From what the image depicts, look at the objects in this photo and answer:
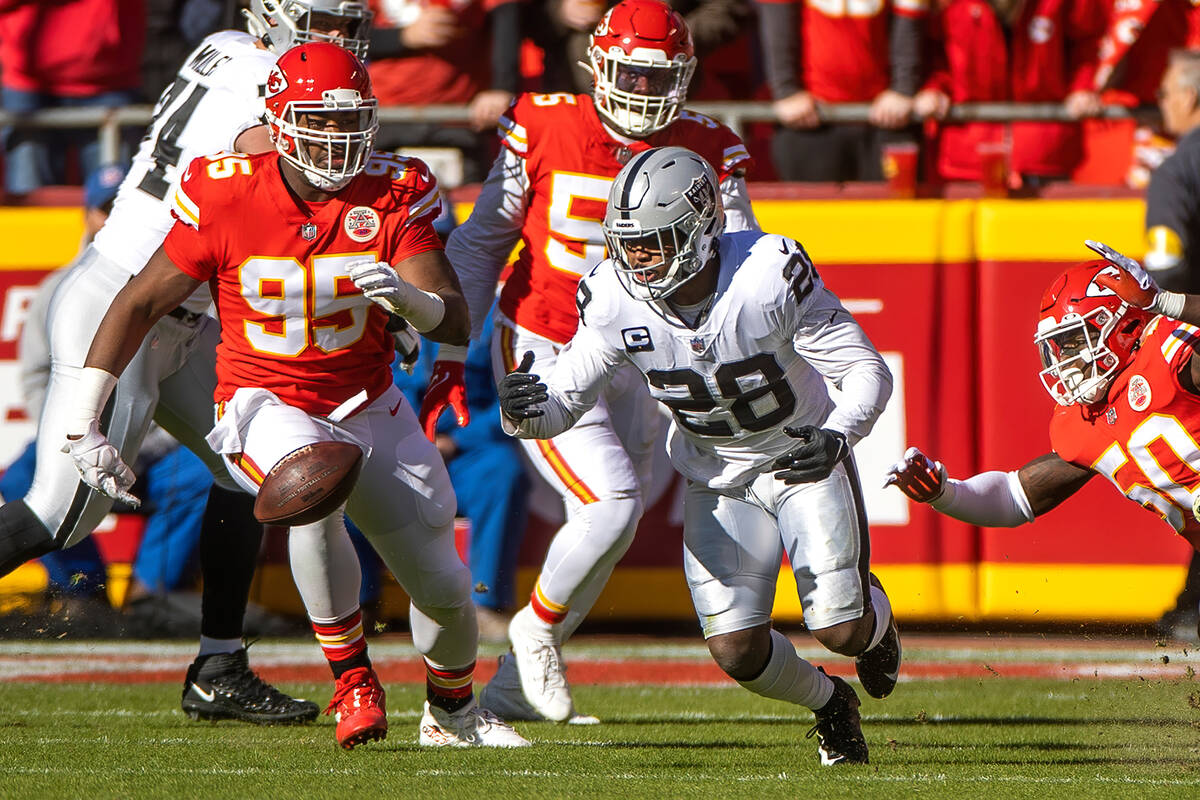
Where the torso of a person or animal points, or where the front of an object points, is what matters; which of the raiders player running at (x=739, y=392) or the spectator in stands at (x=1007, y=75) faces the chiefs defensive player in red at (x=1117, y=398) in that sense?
the spectator in stands

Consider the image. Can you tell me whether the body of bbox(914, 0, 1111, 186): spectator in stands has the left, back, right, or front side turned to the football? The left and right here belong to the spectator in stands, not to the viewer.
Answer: front

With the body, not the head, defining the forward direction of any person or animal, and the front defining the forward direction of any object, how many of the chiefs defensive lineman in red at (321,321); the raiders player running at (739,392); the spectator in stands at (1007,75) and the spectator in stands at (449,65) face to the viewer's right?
0

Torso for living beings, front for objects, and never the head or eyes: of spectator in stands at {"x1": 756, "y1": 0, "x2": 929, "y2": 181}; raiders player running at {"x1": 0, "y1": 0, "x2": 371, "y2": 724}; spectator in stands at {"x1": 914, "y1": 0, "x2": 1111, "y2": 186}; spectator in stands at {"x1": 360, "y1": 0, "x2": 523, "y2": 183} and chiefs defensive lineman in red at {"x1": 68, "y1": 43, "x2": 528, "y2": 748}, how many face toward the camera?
4

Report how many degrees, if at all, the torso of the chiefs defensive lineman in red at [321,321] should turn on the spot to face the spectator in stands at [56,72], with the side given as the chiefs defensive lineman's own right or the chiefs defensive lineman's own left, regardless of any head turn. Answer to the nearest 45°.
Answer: approximately 180°

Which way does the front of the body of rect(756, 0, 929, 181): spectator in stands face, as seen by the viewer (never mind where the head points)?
toward the camera

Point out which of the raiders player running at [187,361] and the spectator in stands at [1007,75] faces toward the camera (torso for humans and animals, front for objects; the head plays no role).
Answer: the spectator in stands

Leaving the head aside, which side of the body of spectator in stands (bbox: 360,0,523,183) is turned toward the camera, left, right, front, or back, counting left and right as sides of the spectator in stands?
front

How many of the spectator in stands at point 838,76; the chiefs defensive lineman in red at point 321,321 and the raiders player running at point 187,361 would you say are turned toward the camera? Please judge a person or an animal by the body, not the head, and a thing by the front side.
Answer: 2

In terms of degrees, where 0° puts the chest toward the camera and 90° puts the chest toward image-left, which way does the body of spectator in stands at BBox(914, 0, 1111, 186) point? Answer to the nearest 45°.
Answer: approximately 0°

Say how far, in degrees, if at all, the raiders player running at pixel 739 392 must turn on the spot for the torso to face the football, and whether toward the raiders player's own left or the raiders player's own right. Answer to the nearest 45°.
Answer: approximately 45° to the raiders player's own right

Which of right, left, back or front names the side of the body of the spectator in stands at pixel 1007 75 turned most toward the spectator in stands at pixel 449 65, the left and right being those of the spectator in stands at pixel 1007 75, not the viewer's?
right

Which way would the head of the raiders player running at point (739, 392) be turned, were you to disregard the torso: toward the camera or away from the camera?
toward the camera

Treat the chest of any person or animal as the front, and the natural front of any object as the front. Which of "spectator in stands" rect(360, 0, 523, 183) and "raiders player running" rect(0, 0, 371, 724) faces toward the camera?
the spectator in stands

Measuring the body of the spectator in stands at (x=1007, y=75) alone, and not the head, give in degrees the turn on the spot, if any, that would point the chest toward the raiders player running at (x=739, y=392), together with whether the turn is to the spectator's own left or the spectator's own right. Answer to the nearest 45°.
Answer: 0° — they already face them

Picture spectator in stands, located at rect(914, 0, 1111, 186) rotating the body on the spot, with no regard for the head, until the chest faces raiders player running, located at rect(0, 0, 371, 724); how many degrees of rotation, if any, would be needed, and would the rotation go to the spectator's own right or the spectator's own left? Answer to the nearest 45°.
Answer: approximately 45° to the spectator's own right

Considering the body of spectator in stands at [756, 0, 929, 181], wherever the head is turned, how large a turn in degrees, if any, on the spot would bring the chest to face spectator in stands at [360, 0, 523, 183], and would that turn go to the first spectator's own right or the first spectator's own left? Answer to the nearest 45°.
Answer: approximately 90° to the first spectator's own right
